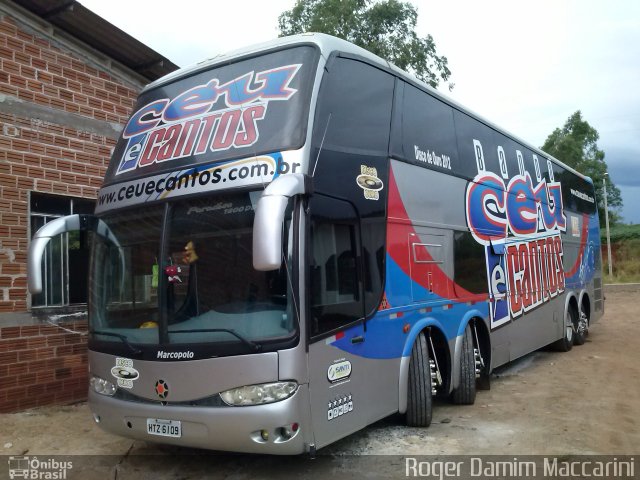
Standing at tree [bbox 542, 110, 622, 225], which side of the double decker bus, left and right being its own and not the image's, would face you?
back

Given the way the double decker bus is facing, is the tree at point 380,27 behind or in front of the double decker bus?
behind

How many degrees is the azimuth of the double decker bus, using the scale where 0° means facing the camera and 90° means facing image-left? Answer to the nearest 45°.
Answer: approximately 45°
